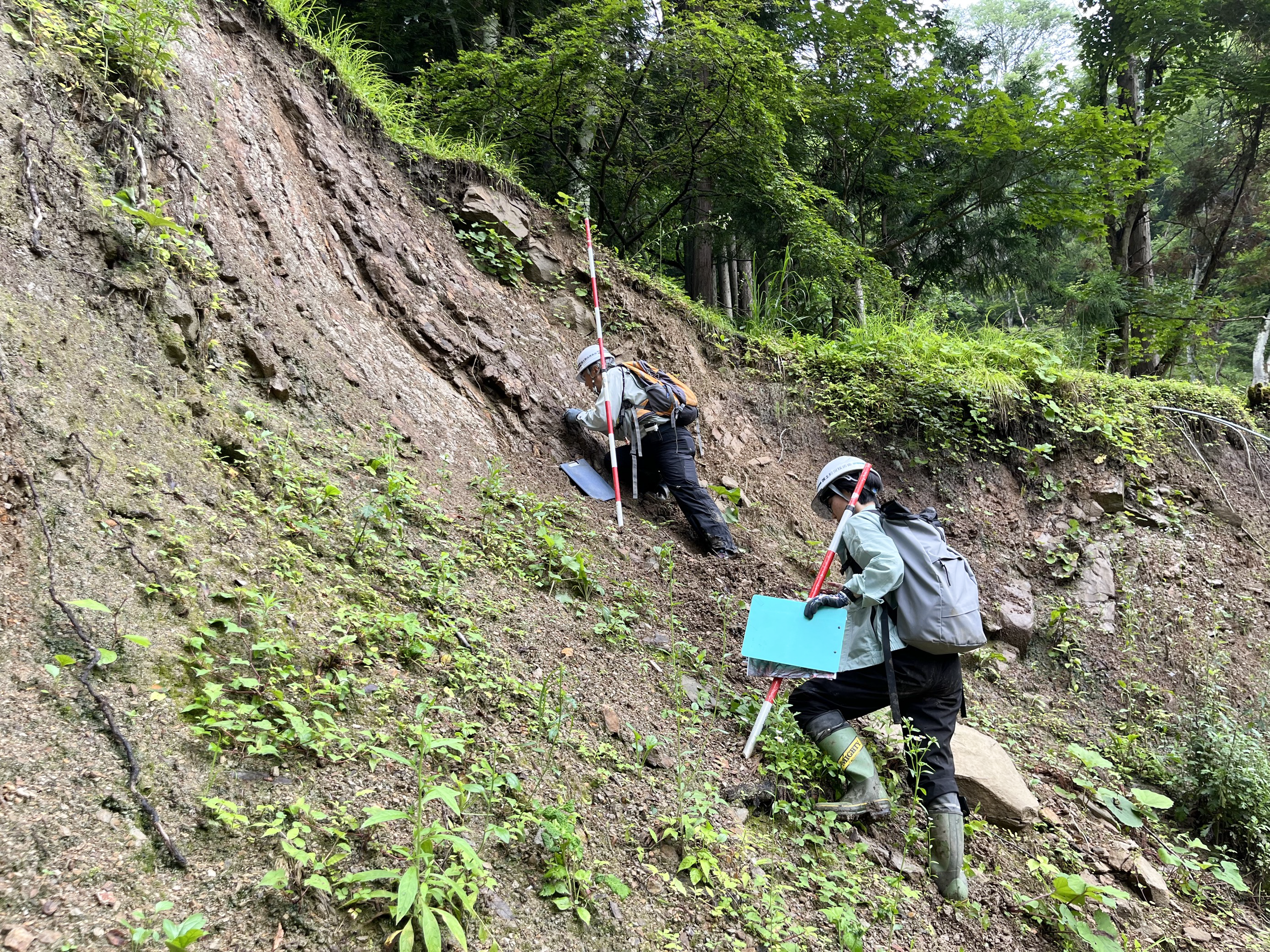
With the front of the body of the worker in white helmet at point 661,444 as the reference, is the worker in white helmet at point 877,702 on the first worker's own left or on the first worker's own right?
on the first worker's own left

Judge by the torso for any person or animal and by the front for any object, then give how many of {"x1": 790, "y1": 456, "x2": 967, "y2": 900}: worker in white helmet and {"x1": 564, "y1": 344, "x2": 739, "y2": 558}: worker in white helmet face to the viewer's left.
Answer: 2

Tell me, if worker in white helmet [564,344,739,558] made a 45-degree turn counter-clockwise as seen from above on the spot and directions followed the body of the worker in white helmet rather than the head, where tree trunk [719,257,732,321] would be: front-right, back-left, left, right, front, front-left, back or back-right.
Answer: back-right

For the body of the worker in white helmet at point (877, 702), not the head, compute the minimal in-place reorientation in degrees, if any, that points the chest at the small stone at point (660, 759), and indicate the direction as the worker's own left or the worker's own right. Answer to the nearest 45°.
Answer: approximately 45° to the worker's own left

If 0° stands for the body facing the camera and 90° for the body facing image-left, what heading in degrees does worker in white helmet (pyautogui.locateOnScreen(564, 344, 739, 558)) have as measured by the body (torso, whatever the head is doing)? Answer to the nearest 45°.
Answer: approximately 90°

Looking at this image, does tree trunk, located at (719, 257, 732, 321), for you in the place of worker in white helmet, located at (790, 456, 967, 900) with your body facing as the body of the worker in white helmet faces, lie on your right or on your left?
on your right

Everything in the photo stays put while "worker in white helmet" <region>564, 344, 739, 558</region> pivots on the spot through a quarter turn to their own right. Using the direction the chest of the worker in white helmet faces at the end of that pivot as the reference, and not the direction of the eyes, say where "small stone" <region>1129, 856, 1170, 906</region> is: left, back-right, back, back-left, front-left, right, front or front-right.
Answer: back-right

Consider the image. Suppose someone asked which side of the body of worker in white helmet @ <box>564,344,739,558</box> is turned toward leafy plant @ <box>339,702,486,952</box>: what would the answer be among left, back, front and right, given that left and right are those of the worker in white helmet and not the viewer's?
left

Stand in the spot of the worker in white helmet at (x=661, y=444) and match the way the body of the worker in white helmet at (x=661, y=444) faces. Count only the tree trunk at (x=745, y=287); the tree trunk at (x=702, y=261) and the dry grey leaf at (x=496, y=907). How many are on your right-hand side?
2

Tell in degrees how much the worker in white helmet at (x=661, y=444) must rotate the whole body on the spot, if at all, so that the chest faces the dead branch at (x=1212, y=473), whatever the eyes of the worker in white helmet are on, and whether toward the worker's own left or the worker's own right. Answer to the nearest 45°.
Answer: approximately 135° to the worker's own right

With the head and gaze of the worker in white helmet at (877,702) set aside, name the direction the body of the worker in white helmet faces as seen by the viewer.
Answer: to the viewer's left
